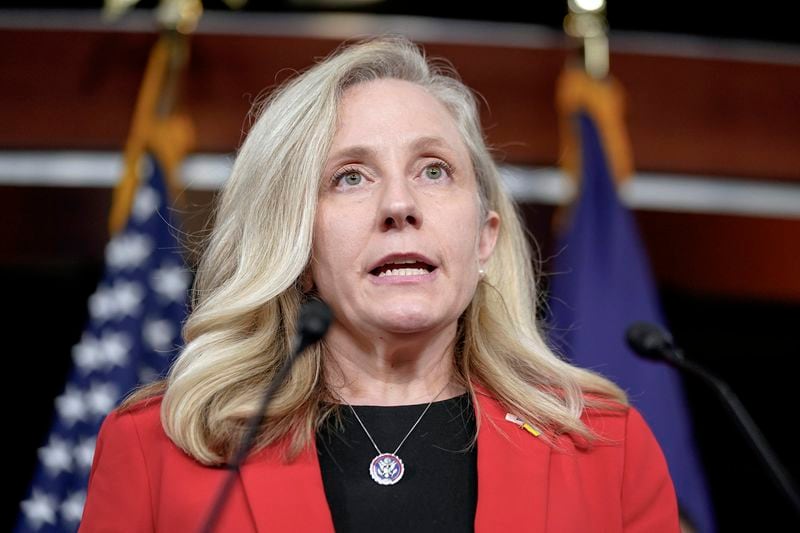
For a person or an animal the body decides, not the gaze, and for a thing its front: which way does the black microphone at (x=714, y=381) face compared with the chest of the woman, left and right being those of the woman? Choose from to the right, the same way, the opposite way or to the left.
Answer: to the right

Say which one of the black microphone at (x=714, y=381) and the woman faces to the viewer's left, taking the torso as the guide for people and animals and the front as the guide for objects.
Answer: the black microphone

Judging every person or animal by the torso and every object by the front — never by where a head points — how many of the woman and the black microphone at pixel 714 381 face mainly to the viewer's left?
1

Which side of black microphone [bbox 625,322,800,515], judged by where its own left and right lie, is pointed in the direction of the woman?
front

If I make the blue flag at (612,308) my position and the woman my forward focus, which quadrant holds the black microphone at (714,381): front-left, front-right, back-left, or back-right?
front-left

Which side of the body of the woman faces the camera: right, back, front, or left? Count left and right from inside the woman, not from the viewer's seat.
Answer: front

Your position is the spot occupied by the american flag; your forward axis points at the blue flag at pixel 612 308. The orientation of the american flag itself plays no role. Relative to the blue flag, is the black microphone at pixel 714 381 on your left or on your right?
right

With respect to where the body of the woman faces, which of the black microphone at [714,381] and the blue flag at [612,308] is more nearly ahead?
the black microphone

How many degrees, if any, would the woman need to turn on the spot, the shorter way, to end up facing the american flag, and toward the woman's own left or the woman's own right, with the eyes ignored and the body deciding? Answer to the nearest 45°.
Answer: approximately 135° to the woman's own right

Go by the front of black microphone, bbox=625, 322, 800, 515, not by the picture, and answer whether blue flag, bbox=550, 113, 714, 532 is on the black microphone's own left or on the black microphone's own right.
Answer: on the black microphone's own right

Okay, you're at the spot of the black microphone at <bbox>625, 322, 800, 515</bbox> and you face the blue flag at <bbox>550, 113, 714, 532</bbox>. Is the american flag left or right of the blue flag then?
left

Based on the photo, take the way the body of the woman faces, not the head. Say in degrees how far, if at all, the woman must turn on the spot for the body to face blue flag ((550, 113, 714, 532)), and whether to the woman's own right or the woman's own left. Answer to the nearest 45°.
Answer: approximately 135° to the woman's own left

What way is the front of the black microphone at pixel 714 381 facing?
to the viewer's left

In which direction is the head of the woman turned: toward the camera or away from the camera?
toward the camera
